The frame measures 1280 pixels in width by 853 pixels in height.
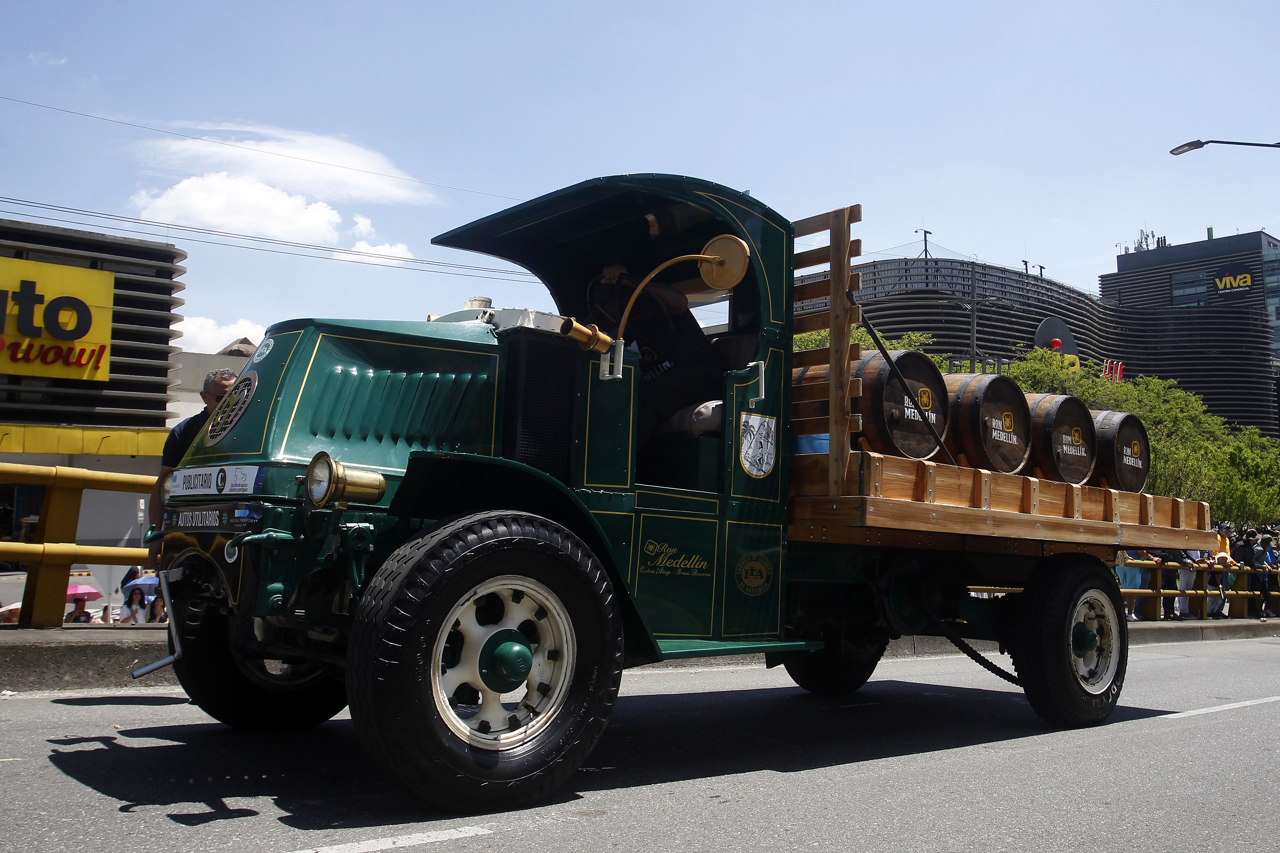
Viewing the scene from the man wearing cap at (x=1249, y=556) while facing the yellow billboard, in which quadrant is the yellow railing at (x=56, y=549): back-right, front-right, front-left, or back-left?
front-left

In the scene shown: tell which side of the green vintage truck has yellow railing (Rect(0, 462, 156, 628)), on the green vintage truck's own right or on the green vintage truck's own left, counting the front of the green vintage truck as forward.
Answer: on the green vintage truck's own right

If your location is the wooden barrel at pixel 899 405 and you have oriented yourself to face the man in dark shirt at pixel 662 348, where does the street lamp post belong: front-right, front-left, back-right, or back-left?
back-right

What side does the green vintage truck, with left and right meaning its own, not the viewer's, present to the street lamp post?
back

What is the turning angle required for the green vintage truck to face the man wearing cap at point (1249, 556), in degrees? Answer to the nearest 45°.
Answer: approximately 180°

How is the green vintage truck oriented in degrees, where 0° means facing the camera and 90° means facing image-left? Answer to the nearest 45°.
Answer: approximately 45°

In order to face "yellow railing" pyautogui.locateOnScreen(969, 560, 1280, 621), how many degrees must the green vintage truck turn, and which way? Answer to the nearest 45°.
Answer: approximately 180°

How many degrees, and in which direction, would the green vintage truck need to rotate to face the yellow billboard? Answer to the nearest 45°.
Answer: approximately 90° to its right

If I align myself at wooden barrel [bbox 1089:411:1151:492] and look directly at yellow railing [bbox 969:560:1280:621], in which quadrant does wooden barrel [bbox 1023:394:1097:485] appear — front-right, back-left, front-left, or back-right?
back-left
